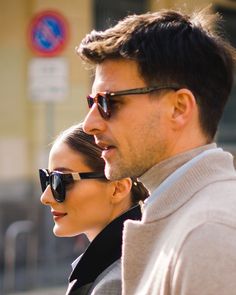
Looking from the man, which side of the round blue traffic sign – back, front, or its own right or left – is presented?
front

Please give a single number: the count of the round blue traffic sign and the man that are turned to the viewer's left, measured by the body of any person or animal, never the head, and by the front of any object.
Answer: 1

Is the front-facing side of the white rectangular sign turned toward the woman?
yes

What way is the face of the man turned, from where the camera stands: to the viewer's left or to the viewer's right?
to the viewer's left

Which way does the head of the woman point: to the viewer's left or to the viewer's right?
to the viewer's left

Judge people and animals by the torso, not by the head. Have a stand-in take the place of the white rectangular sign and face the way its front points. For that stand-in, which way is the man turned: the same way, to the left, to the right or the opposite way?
to the right

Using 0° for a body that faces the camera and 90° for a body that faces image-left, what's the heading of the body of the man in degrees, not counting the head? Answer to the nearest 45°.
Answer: approximately 90°

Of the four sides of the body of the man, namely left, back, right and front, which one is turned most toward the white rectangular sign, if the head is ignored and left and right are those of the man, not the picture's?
right

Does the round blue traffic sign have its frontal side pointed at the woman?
yes

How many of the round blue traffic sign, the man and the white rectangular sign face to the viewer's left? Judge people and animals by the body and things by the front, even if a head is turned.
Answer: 1

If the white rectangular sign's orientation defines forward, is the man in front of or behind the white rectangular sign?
in front

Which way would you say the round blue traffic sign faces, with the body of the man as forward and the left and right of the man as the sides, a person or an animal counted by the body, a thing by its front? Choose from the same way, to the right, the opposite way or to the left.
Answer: to the left

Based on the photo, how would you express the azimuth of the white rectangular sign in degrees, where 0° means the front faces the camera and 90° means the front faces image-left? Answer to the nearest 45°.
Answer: approximately 0°
